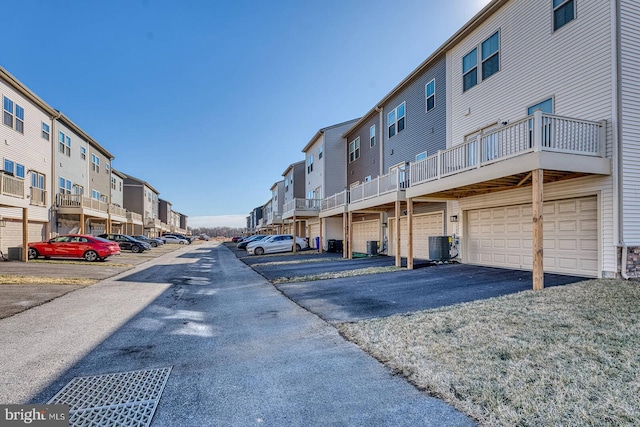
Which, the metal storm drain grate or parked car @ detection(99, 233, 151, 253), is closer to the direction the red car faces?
the parked car

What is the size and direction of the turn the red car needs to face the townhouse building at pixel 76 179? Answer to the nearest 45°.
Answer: approximately 45° to its right

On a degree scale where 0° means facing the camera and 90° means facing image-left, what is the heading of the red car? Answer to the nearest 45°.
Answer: approximately 135°

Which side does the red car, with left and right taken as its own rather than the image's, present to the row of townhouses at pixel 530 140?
back

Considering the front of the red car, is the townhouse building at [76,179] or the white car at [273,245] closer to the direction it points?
the townhouse building

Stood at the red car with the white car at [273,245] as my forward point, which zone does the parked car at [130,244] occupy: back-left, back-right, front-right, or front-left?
front-left

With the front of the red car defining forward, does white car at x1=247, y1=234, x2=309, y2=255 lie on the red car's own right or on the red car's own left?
on the red car's own right
